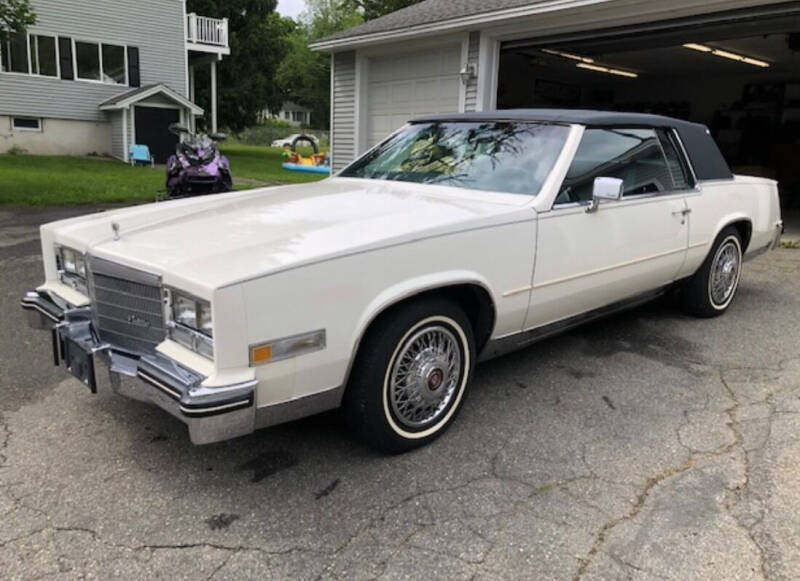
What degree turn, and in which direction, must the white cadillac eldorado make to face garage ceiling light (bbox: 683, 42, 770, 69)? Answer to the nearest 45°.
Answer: approximately 180°

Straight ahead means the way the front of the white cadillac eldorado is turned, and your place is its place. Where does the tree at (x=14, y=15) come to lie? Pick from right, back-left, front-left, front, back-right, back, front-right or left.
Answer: right

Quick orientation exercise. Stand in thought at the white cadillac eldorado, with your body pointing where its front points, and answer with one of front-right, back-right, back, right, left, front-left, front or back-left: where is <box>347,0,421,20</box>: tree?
back-right

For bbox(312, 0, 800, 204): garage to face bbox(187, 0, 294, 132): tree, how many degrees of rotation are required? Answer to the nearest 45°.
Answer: approximately 90° to its right

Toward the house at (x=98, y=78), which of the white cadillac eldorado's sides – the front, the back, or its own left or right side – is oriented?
right

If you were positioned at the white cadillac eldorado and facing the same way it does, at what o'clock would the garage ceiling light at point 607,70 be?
The garage ceiling light is roughly at 5 o'clock from the white cadillac eldorado.

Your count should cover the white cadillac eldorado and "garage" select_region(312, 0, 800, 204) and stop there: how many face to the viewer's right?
0

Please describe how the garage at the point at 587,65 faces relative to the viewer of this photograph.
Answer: facing the viewer and to the left of the viewer

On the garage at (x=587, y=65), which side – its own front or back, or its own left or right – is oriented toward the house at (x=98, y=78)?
right

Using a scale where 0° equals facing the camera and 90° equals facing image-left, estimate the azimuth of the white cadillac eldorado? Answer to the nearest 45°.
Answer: approximately 45°
